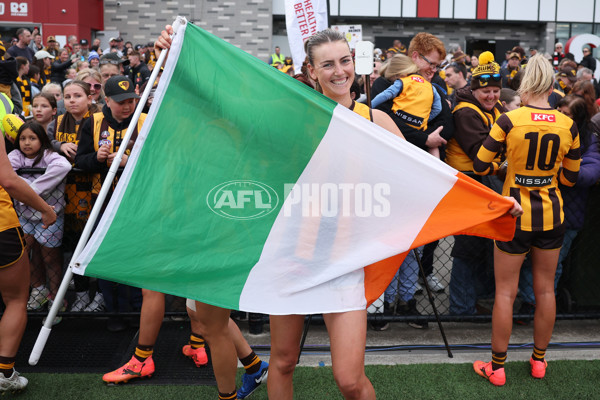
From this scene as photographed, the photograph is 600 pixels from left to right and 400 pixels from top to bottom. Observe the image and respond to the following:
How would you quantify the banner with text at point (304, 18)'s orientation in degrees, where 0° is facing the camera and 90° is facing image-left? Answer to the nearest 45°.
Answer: approximately 0°

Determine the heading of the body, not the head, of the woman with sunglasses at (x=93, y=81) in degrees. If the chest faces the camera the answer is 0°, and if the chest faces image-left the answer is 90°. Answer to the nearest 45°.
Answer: approximately 0°

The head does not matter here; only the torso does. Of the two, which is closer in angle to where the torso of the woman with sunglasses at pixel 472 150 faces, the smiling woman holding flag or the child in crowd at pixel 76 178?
the smiling woman holding flag

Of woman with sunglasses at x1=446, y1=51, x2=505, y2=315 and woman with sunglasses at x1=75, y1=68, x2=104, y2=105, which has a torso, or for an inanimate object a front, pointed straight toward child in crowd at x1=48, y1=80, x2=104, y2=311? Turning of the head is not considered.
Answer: woman with sunglasses at x1=75, y1=68, x2=104, y2=105

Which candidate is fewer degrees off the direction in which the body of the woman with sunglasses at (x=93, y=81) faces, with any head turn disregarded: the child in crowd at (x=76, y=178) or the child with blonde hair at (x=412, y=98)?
the child in crowd

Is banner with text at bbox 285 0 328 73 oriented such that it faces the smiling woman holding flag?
yes

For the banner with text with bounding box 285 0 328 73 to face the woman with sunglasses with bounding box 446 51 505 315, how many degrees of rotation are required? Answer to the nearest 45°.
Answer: approximately 45° to its left
